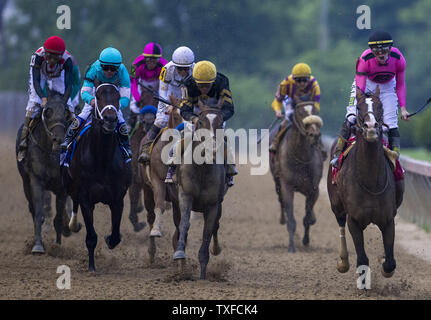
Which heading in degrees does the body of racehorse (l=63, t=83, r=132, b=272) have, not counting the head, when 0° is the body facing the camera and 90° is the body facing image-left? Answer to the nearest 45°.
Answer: approximately 0°

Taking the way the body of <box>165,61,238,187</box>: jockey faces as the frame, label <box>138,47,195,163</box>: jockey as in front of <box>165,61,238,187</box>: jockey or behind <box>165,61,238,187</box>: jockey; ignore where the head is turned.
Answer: behind

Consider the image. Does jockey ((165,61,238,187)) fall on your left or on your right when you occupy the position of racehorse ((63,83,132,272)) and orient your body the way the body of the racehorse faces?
on your left

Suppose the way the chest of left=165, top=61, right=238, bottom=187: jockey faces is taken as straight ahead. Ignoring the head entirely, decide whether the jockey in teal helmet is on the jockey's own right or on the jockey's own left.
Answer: on the jockey's own right
